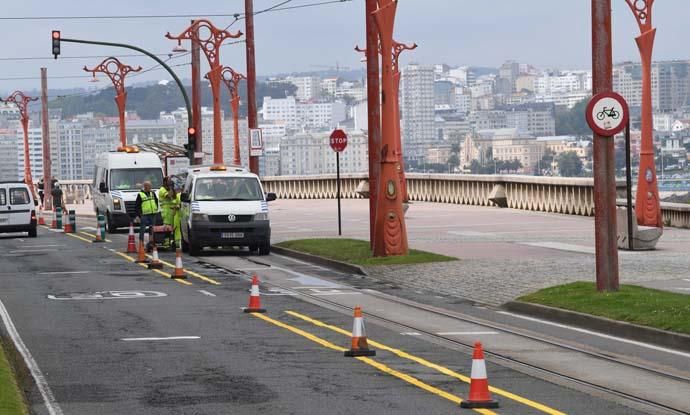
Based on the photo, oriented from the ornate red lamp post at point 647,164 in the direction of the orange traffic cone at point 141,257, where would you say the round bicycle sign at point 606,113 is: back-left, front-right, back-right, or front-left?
front-left

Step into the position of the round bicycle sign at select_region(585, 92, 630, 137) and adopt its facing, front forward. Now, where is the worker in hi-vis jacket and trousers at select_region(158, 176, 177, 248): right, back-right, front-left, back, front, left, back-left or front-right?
back-right

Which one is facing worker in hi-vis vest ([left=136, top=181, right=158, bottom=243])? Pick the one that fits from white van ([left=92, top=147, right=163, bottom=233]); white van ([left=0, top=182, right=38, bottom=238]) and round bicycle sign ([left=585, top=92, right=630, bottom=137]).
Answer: white van ([left=92, top=147, right=163, bottom=233])

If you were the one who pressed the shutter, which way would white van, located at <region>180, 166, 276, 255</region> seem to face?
facing the viewer

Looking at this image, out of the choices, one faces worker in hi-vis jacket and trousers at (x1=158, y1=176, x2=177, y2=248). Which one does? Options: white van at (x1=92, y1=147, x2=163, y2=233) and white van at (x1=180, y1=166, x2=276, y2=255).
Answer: white van at (x1=92, y1=147, x2=163, y2=233)

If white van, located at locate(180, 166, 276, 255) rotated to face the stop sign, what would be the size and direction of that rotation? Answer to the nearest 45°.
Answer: approximately 135° to its left

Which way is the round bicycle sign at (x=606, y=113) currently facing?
toward the camera

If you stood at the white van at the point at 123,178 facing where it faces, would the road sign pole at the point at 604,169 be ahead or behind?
ahead
